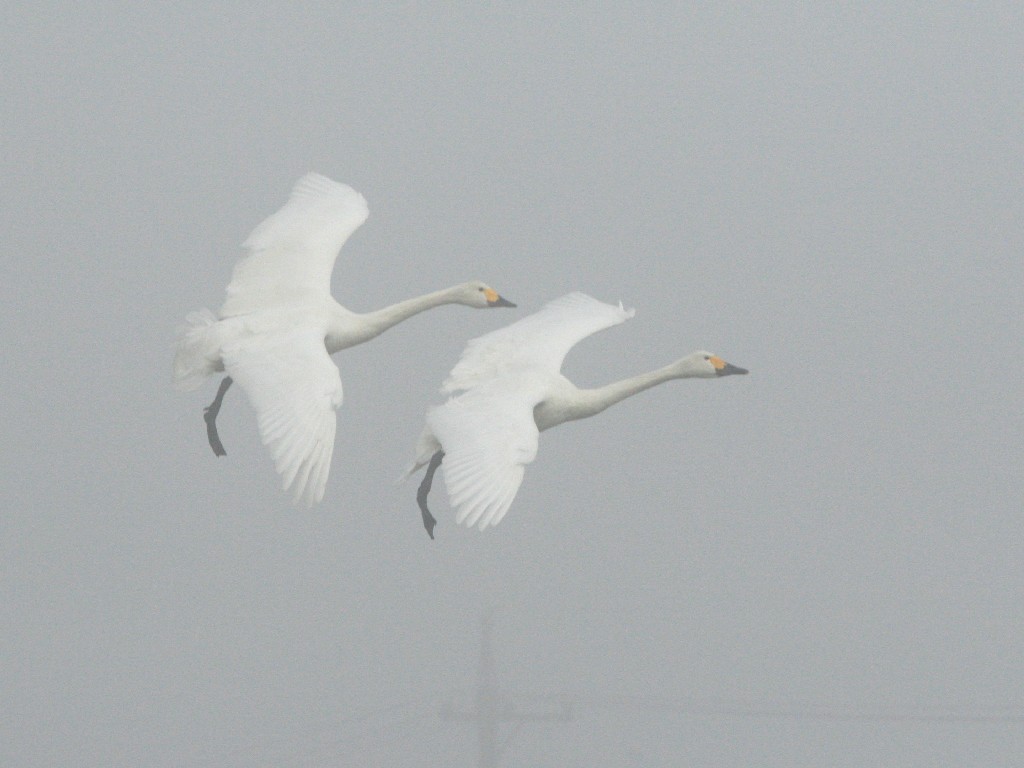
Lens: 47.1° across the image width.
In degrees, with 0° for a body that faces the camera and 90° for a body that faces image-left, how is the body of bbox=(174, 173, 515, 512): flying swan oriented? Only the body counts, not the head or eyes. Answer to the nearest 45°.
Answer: approximately 270°
